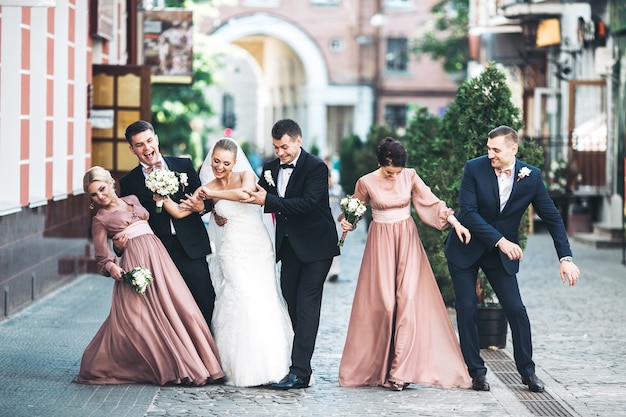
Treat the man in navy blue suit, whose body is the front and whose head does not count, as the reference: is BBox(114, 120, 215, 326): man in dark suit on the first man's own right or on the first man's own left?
on the first man's own right

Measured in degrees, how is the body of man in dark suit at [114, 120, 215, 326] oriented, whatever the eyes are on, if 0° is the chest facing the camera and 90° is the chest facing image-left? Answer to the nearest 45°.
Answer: approximately 0°

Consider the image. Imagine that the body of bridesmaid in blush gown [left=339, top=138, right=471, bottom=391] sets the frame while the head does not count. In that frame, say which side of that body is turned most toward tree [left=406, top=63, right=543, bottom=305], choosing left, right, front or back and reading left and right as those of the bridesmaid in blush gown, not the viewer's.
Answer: back

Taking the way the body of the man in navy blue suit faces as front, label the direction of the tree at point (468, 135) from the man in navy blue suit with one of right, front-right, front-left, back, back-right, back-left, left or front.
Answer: back

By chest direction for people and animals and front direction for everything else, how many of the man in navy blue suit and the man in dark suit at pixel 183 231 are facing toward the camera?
2

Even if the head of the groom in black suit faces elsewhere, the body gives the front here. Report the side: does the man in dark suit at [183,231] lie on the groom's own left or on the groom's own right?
on the groom's own right

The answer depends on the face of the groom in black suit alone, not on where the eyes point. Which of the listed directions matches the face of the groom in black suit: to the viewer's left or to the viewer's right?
to the viewer's left

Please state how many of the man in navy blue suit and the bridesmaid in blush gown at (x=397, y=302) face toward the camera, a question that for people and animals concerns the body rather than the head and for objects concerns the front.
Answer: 2

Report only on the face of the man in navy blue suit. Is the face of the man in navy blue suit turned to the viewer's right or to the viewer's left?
to the viewer's left

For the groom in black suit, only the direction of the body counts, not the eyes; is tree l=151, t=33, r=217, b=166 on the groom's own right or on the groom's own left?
on the groom's own right

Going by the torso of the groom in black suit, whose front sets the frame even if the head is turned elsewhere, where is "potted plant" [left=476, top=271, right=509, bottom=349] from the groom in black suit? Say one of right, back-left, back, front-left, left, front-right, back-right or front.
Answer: back

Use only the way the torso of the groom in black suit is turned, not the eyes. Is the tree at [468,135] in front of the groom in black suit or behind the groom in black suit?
behind

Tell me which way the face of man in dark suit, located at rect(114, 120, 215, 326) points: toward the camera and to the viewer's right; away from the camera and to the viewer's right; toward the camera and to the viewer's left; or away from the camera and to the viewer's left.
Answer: toward the camera and to the viewer's right
